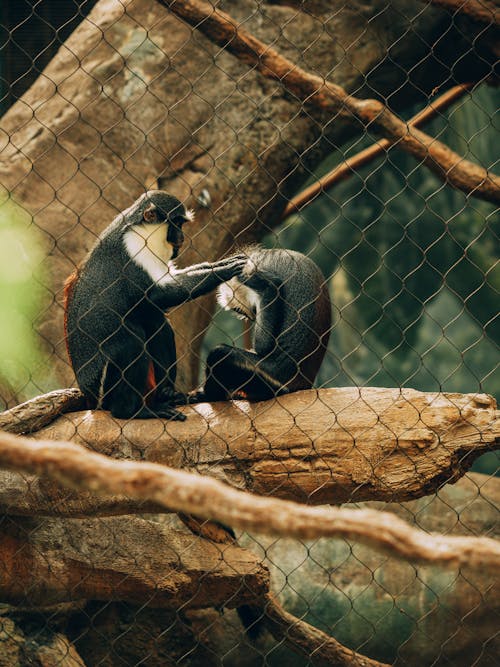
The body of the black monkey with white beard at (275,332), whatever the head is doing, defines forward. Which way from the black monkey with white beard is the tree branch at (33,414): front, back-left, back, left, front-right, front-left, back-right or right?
front-left

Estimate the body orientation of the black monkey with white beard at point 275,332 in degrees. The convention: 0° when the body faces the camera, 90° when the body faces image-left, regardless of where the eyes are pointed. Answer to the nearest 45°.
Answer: approximately 90°

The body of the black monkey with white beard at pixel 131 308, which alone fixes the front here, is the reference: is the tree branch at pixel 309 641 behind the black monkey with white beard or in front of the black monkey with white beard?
in front

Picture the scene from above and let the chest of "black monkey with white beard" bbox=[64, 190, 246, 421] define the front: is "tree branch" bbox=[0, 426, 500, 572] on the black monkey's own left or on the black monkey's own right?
on the black monkey's own right

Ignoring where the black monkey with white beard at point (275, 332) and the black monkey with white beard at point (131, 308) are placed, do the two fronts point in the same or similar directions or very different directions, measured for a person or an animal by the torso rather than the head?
very different directions

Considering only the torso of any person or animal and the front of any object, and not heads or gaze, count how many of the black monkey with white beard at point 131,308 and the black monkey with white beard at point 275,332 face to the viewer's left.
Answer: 1

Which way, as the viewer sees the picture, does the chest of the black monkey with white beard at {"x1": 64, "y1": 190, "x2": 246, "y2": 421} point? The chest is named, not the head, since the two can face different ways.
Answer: to the viewer's right
